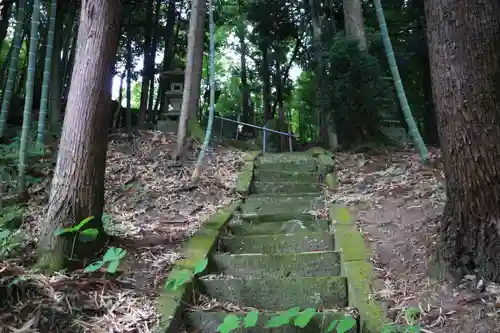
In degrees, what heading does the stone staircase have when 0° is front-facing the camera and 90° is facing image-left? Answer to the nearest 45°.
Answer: approximately 0°

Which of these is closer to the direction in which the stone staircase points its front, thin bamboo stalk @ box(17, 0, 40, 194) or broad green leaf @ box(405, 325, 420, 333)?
the broad green leaf

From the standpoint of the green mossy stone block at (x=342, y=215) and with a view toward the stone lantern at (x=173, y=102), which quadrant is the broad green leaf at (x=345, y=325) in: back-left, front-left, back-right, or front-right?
back-left

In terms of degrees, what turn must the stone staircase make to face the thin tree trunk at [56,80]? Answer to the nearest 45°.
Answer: approximately 135° to its right

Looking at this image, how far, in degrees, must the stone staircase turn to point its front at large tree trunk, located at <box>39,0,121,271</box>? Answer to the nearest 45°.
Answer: approximately 90° to its right

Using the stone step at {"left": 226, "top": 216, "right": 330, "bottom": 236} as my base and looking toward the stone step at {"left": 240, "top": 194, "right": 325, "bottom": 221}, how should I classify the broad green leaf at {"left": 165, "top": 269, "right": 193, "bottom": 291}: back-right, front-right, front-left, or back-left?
back-left

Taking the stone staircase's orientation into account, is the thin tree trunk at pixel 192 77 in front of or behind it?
behind
